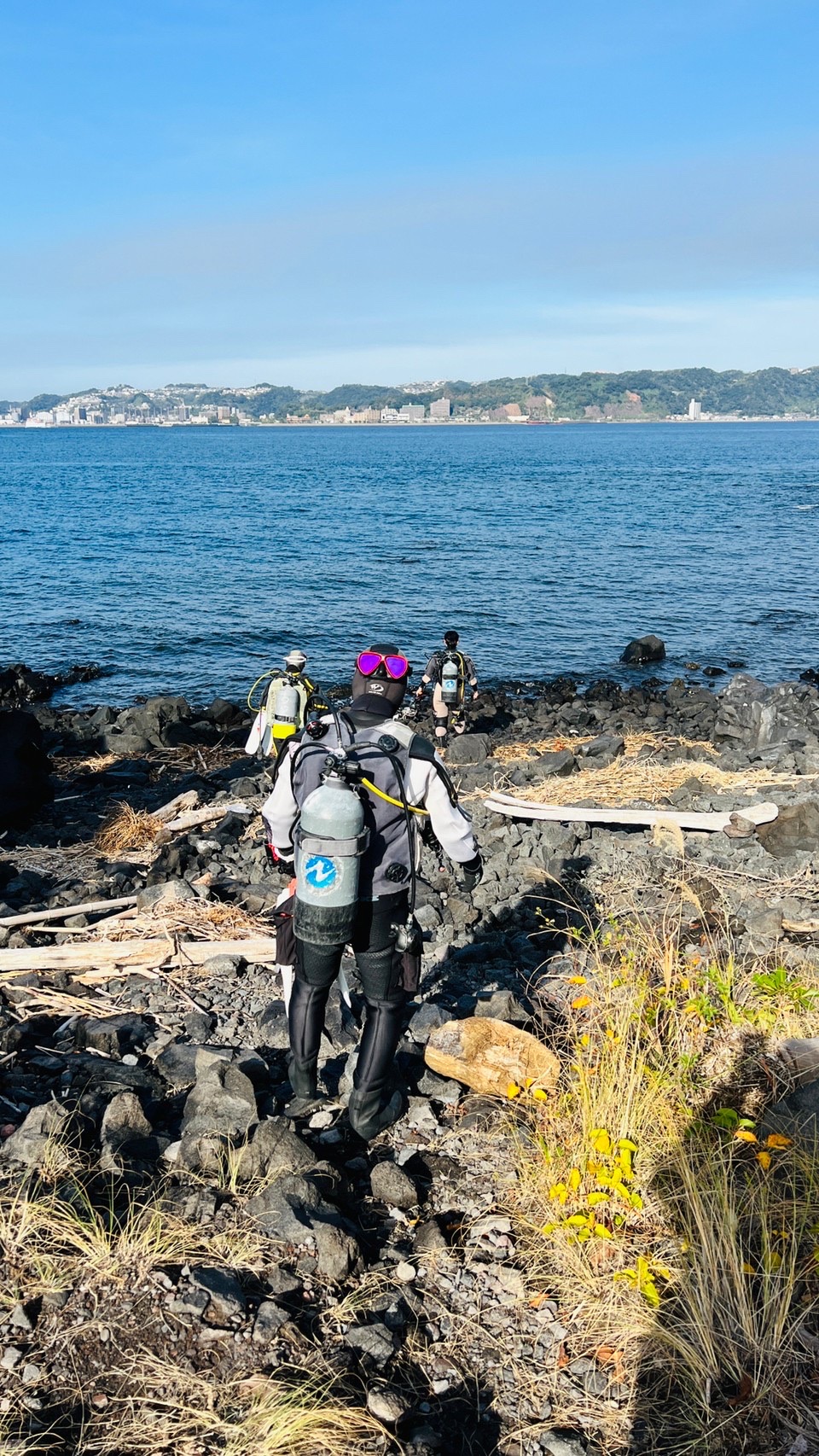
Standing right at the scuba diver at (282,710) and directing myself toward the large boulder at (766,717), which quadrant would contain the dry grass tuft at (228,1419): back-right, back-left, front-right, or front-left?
back-right

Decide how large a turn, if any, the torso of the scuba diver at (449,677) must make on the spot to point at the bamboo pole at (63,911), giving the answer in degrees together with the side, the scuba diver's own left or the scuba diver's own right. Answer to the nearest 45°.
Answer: approximately 180°

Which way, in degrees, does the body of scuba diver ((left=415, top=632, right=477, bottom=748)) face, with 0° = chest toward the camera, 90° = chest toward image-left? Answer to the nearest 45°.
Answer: approximately 180°

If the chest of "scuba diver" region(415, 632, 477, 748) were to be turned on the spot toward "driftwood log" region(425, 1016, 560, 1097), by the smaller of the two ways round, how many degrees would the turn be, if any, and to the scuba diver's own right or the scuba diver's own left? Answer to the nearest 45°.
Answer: approximately 180°

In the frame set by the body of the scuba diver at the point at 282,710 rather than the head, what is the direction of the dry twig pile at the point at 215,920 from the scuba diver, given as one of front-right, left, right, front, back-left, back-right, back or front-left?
back

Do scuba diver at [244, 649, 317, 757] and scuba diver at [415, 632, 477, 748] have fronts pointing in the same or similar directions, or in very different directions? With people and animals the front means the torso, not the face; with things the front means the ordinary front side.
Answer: same or similar directions

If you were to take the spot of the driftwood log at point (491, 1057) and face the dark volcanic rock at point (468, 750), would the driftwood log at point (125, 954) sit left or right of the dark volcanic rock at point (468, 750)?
left

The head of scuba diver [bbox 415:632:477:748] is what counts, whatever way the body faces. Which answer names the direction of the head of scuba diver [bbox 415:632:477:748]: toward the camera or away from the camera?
away from the camera

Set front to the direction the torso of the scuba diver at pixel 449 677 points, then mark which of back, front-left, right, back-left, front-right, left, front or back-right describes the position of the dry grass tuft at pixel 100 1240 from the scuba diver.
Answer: back

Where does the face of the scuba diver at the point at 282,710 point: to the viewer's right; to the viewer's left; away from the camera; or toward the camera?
away from the camera

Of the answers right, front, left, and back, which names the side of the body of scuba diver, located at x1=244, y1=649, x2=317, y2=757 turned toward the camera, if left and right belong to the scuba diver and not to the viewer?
back

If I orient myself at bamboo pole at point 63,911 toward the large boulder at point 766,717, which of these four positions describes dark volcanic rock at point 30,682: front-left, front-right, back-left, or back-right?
front-left

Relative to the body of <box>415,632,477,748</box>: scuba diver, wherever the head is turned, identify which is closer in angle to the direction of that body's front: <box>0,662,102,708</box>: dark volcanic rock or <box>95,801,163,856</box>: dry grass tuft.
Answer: the dark volcanic rock

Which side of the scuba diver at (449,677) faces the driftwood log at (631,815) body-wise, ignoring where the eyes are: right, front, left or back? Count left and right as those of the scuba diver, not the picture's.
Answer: back

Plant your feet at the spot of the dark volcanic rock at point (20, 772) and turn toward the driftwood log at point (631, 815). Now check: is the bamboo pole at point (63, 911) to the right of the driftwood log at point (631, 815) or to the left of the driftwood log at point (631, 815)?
right

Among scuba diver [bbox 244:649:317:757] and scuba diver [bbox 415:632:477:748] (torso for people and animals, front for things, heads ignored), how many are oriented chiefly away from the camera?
2

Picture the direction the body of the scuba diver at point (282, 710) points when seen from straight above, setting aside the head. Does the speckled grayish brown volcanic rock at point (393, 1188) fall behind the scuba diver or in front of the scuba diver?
behind
